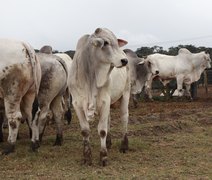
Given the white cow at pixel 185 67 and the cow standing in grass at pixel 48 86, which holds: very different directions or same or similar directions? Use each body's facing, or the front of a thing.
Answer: very different directions

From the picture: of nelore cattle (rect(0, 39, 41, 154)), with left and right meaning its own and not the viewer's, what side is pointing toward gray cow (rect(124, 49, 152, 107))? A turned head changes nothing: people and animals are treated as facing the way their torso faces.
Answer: right

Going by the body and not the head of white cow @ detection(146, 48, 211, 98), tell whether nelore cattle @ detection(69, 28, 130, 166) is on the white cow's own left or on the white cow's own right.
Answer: on the white cow's own right

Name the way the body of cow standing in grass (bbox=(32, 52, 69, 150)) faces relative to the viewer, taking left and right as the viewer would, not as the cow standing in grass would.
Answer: facing away from the viewer and to the left of the viewer

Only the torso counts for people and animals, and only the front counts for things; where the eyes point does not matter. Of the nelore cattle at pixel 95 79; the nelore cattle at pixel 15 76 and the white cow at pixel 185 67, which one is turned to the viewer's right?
the white cow

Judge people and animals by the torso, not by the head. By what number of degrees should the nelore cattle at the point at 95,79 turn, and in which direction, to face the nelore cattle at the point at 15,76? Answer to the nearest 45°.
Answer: approximately 90° to its right

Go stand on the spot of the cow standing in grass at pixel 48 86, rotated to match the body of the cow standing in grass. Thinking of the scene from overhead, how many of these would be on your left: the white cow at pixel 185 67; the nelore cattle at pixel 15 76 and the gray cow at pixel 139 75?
1

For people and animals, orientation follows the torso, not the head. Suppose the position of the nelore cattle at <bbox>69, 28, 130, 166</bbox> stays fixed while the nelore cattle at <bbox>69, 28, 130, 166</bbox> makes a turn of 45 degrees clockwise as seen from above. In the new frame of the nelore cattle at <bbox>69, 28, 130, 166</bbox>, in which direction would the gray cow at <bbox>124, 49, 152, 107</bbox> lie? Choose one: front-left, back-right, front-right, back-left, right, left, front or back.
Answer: right

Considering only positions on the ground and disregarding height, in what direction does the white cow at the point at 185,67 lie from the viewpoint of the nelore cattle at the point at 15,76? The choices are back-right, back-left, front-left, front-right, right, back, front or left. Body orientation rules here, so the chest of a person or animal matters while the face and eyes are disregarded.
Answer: right

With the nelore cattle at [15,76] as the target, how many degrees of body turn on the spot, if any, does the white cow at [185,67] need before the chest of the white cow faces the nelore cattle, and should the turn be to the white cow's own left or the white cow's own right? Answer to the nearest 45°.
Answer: approximately 90° to the white cow's own right

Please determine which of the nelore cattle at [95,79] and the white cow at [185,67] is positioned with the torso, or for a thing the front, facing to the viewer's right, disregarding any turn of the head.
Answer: the white cow

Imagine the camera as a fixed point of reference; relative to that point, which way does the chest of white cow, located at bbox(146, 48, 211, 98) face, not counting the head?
to the viewer's right

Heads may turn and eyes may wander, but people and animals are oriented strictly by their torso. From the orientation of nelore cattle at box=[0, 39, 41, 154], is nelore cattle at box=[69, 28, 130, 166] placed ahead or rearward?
rearward
